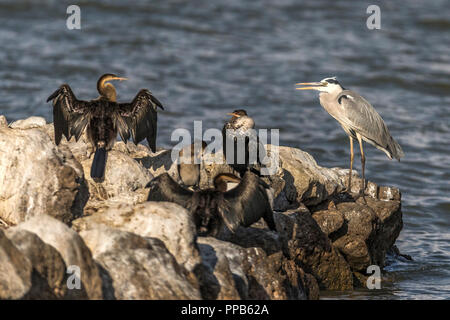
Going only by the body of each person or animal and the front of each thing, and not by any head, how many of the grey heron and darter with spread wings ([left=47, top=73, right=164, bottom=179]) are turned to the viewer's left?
1

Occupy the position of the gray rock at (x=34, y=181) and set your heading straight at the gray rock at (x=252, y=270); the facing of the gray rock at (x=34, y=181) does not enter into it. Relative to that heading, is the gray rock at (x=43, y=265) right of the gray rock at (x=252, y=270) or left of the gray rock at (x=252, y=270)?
right

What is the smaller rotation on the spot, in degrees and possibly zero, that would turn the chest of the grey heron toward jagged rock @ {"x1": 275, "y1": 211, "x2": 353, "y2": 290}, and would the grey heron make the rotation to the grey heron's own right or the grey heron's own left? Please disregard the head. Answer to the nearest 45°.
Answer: approximately 90° to the grey heron's own left

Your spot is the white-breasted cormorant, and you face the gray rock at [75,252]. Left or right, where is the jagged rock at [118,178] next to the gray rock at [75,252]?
right

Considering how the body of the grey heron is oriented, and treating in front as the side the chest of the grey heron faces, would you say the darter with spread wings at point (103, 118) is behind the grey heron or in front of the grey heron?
in front

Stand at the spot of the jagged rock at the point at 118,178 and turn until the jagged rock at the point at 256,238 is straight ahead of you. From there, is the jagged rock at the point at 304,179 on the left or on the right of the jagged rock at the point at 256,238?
left

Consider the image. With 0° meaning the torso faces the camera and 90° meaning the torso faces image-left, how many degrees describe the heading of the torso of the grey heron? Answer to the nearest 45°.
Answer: approximately 90°

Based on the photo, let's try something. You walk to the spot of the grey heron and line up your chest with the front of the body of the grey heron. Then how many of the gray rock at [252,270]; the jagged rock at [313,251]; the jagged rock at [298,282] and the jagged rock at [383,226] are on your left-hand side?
4

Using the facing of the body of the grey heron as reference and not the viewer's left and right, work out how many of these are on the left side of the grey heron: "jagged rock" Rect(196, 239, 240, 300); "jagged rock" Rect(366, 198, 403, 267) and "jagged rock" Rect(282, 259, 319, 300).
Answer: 3

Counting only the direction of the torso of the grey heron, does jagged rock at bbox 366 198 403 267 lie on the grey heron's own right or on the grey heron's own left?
on the grey heron's own left

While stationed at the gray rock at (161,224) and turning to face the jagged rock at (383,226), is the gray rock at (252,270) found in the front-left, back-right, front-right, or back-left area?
front-right
